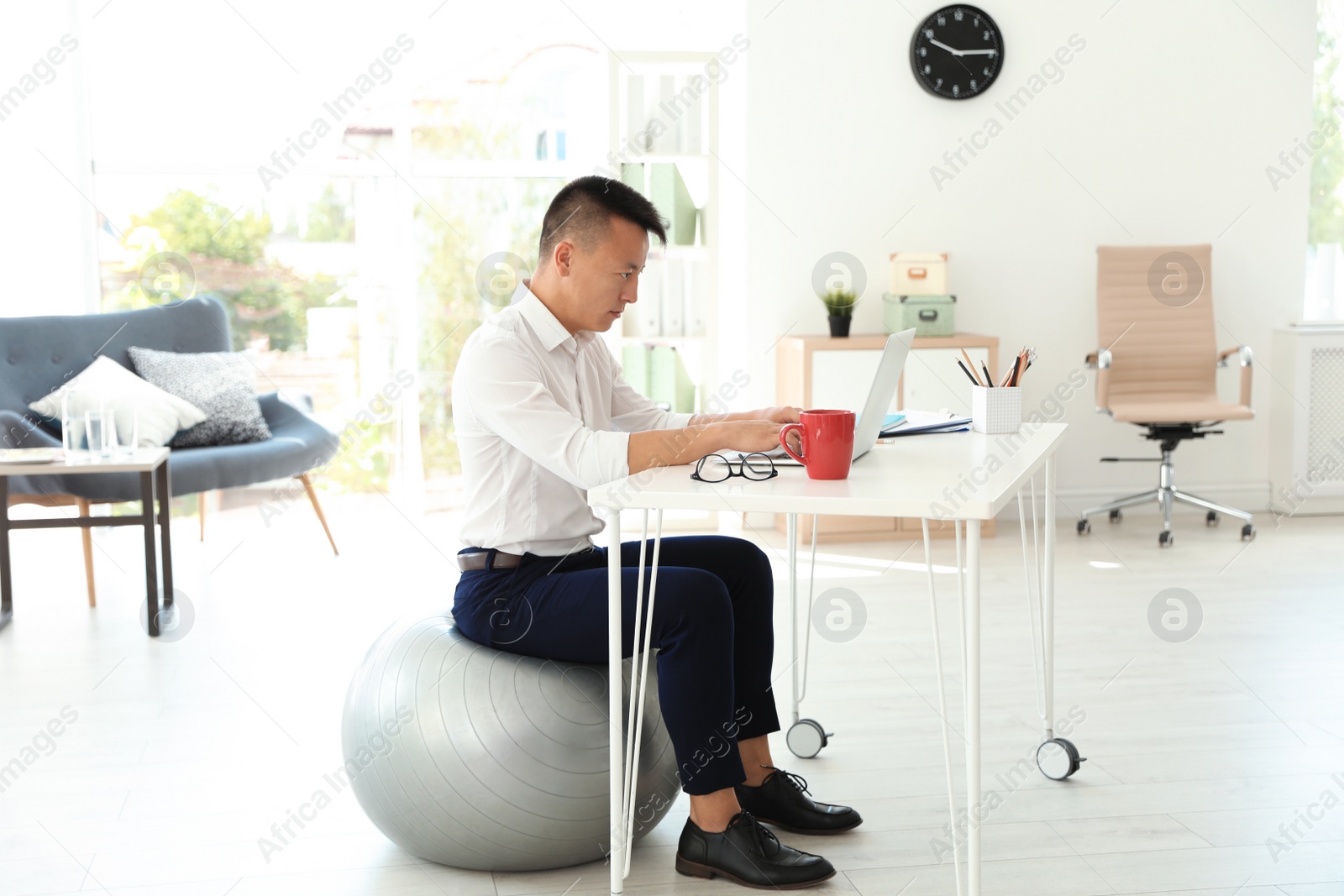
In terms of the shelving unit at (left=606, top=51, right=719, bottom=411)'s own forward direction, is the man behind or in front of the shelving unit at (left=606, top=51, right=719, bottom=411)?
in front

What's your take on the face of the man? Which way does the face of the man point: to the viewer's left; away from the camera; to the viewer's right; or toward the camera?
to the viewer's right

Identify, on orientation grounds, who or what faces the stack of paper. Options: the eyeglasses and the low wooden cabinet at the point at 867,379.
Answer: the low wooden cabinet

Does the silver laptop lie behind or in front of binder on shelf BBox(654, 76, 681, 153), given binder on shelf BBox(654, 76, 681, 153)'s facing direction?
in front

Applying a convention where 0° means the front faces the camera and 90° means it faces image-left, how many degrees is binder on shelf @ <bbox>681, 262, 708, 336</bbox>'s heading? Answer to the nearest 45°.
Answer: approximately 0°

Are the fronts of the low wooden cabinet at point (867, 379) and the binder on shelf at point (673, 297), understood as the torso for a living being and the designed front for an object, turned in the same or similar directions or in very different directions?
same or similar directions

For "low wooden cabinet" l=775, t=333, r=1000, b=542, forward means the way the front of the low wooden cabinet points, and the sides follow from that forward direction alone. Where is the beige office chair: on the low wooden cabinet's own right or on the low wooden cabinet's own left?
on the low wooden cabinet's own left

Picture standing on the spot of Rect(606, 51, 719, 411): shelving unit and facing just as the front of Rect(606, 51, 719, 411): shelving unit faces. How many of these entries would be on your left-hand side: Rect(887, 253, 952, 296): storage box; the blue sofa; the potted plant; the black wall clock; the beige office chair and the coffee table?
4

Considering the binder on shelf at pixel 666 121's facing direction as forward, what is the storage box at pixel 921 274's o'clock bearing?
The storage box is roughly at 9 o'clock from the binder on shelf.

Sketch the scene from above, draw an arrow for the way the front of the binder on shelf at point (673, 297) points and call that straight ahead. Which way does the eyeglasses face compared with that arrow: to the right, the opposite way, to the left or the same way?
the same way

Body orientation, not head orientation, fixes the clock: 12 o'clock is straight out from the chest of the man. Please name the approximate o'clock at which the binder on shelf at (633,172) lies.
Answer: The binder on shelf is roughly at 9 o'clock from the man.

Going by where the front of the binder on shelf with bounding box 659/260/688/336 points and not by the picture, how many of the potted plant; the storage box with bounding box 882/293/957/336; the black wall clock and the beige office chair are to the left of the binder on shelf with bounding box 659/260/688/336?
4

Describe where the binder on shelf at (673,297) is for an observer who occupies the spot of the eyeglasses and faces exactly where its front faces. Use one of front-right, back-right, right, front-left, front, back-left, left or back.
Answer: back

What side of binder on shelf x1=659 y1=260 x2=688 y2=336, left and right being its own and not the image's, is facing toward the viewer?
front

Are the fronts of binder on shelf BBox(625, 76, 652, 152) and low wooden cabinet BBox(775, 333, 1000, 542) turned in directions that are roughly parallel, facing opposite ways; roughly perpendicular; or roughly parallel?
roughly parallel

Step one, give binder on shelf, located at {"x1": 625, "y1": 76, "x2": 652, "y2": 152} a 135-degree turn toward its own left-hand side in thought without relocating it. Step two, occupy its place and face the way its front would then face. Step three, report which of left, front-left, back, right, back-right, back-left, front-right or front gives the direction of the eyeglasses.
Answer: back-right

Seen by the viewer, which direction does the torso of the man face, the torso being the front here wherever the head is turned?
to the viewer's right

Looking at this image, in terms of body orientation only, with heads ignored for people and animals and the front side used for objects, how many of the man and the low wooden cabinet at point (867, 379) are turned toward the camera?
1

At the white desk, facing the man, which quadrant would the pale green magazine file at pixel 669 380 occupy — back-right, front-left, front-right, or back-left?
front-right

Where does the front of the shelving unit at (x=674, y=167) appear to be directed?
toward the camera

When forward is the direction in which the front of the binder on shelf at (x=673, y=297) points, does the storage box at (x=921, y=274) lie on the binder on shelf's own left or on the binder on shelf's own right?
on the binder on shelf's own left
